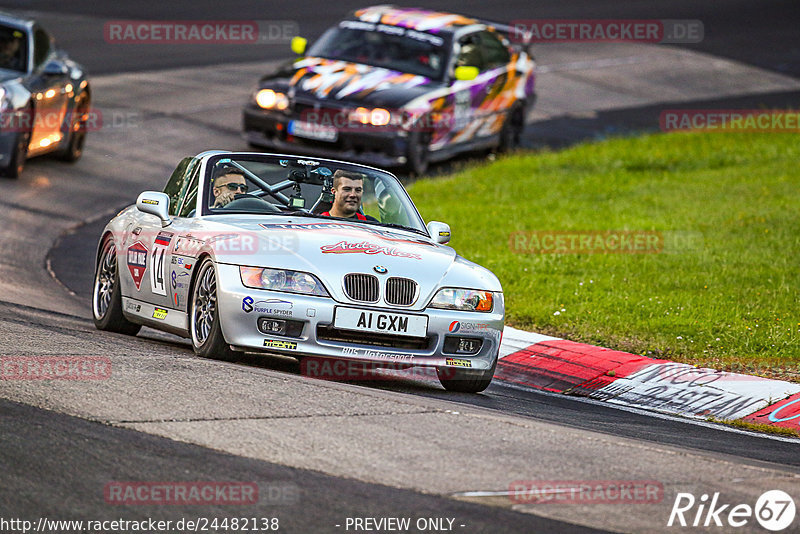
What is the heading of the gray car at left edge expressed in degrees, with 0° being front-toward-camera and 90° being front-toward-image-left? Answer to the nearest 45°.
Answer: approximately 45°

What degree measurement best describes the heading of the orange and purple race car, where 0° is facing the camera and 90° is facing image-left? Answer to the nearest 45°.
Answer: approximately 45°

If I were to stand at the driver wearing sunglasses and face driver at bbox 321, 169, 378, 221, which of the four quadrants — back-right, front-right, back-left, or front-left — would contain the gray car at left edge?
back-left

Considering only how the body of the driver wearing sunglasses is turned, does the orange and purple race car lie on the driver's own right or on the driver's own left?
on the driver's own left

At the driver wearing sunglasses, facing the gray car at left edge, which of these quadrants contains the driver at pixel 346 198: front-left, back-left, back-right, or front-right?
back-right

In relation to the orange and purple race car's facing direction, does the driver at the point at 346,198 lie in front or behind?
in front

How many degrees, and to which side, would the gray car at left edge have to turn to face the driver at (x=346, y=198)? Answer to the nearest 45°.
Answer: approximately 45° to its left

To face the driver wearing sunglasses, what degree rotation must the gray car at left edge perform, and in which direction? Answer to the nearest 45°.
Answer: approximately 45° to its left

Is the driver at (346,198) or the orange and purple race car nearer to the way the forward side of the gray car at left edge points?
the driver
